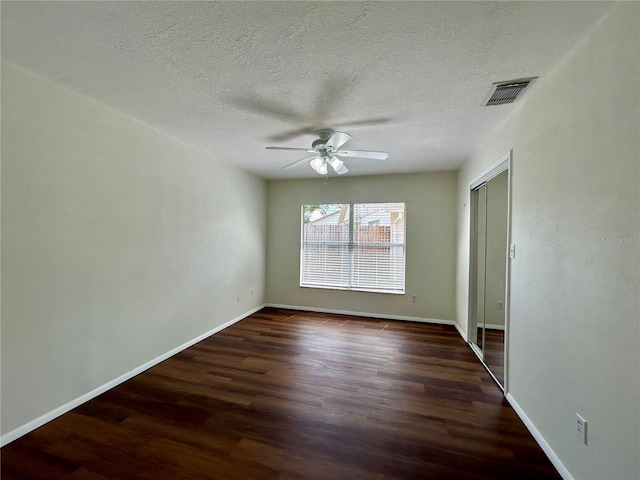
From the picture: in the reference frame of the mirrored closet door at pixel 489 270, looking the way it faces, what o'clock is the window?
The window is roughly at 1 o'clock from the mirrored closet door.

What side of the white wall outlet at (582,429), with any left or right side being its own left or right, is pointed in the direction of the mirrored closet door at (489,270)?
right

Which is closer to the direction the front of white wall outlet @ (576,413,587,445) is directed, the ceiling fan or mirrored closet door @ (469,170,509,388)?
the ceiling fan

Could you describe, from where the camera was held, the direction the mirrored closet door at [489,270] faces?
facing to the left of the viewer

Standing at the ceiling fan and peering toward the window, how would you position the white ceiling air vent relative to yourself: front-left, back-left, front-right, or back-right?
back-right

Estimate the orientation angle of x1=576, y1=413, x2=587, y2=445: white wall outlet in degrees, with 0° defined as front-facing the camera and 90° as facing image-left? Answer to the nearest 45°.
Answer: approximately 45°

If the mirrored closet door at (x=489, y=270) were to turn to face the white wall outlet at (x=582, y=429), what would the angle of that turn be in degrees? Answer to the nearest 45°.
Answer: approximately 90° to its left
